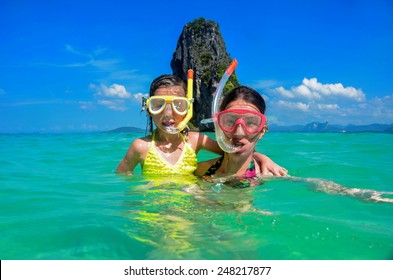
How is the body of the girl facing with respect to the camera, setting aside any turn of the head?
toward the camera

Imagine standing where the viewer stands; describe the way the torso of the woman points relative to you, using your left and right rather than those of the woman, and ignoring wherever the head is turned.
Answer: facing the viewer

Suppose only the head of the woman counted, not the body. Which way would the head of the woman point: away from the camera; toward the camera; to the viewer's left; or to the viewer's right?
toward the camera

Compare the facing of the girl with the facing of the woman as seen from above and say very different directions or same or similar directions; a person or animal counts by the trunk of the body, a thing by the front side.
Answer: same or similar directions

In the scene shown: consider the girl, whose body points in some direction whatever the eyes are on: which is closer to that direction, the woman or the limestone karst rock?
the woman

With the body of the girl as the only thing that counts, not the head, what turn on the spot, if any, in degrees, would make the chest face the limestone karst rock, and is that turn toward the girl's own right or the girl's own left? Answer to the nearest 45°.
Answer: approximately 180°

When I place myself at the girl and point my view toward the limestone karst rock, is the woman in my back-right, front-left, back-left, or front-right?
back-right

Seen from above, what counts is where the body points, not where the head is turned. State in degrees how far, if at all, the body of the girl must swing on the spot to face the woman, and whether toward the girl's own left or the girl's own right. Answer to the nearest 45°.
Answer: approximately 45° to the girl's own left

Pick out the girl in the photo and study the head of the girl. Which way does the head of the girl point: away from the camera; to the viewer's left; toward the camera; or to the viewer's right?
toward the camera

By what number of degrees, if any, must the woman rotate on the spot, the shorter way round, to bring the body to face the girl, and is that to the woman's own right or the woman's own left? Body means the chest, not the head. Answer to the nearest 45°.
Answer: approximately 135° to the woman's own right

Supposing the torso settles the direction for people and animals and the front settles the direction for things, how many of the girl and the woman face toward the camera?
2

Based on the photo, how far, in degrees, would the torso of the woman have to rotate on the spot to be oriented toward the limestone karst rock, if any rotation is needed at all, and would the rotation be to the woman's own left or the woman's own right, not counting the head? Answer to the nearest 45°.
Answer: approximately 180°

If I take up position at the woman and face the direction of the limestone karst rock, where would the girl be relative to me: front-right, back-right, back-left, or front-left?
front-left
